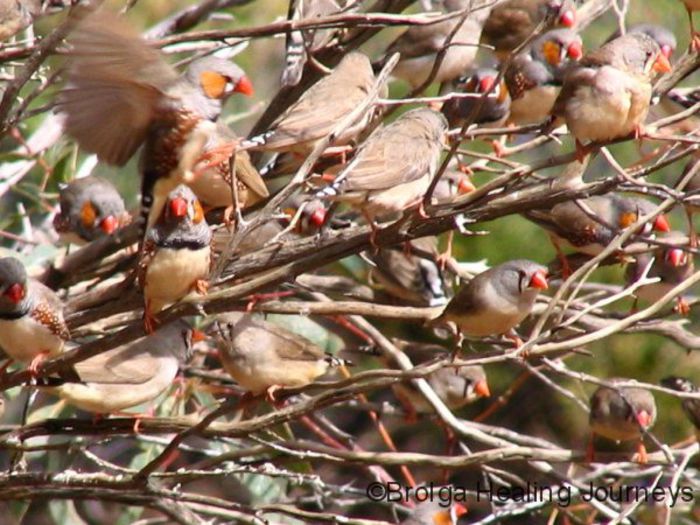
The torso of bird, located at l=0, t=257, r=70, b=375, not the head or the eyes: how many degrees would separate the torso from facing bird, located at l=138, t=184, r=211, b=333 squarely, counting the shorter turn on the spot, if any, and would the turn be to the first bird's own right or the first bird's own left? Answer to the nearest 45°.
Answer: approximately 90° to the first bird's own left

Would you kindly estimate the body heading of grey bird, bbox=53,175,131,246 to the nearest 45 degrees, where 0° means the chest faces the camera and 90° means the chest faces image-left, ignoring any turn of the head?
approximately 315°

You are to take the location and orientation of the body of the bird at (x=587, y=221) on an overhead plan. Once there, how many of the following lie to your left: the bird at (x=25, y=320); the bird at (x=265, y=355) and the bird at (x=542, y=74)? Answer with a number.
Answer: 1

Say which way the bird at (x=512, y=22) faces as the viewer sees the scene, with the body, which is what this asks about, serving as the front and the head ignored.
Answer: to the viewer's right

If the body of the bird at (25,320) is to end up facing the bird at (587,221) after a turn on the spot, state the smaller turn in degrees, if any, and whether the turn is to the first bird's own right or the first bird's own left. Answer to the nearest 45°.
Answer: approximately 135° to the first bird's own left

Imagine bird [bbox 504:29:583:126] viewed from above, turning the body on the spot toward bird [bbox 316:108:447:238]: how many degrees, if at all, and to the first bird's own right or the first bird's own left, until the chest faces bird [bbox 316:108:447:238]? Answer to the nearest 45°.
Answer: approximately 90° to the first bird's own right

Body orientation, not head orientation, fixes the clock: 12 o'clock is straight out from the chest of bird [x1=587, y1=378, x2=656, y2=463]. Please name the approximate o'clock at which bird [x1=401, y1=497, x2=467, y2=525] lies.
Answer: bird [x1=401, y1=497, x2=467, y2=525] is roughly at 4 o'clock from bird [x1=587, y1=378, x2=656, y2=463].

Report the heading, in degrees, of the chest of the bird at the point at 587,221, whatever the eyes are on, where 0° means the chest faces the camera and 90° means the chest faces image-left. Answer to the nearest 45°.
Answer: approximately 270°

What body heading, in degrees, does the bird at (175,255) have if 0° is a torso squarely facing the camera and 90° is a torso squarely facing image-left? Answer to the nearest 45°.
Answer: approximately 0°

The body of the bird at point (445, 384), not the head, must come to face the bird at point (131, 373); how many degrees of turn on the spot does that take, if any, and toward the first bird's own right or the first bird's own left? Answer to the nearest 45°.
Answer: approximately 135° to the first bird's own right

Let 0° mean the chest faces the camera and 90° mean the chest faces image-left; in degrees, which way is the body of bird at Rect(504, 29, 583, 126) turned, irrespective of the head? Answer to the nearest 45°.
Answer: approximately 315°

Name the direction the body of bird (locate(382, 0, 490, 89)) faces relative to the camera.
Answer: to the viewer's right

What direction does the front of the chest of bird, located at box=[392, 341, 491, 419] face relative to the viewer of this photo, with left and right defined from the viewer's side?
facing to the right of the viewer
